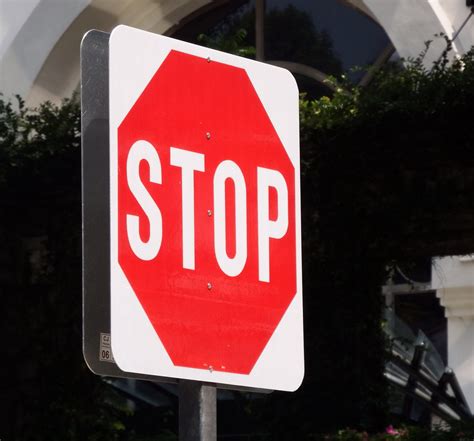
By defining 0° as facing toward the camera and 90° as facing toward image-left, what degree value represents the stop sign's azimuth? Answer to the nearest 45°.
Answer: approximately 315°
